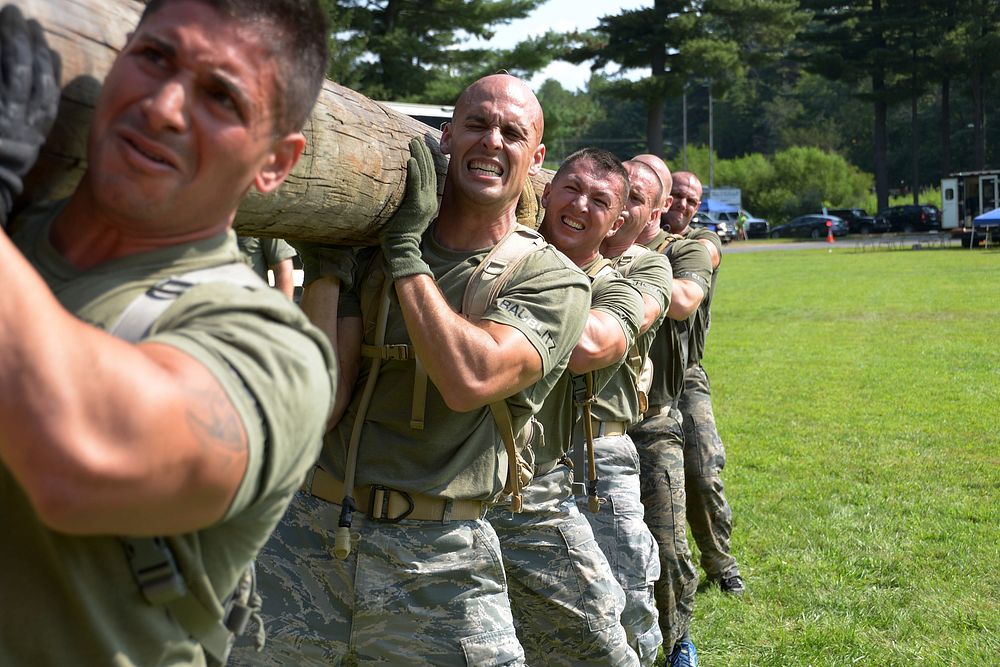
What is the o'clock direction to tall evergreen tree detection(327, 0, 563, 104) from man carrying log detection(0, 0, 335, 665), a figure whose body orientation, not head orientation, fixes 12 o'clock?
The tall evergreen tree is roughly at 5 o'clock from the man carrying log.

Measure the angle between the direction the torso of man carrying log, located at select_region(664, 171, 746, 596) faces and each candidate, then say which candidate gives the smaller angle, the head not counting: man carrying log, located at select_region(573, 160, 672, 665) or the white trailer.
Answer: the man carrying log

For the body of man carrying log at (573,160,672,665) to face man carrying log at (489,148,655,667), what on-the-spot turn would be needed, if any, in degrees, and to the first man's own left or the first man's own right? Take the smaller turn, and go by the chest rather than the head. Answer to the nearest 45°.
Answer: approximately 45° to the first man's own left

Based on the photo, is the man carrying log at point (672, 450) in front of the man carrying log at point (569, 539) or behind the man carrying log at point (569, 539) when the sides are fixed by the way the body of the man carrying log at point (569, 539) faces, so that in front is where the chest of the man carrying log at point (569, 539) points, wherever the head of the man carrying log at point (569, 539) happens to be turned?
behind

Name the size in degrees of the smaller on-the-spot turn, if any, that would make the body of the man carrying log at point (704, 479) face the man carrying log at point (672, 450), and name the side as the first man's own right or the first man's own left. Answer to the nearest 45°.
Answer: approximately 45° to the first man's own left

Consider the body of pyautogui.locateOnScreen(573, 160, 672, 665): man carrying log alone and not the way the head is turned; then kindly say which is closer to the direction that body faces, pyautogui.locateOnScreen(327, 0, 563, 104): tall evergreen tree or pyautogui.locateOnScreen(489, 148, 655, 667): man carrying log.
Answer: the man carrying log

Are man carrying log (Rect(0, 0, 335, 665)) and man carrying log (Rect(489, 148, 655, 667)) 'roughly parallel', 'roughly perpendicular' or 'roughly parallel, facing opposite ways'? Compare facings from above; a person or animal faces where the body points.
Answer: roughly parallel

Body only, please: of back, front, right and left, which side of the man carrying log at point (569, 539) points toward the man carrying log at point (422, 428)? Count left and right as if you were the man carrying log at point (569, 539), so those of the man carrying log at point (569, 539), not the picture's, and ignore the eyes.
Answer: front

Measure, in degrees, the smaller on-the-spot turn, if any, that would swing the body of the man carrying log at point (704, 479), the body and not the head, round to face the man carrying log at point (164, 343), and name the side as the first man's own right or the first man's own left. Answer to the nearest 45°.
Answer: approximately 45° to the first man's own left

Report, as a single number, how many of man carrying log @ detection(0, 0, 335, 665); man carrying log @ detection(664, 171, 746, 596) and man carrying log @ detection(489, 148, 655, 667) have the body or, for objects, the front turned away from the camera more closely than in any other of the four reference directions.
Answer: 0

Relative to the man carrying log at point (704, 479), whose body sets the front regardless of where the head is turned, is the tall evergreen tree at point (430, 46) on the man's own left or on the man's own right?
on the man's own right

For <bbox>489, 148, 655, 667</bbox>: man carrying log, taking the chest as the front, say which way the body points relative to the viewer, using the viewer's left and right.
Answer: facing the viewer and to the left of the viewer

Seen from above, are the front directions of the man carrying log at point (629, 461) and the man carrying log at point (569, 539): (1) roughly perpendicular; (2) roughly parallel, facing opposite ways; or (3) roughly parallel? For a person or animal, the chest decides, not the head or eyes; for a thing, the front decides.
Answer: roughly parallel

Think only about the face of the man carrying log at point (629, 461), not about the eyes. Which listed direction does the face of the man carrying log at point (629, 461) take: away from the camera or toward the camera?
toward the camera

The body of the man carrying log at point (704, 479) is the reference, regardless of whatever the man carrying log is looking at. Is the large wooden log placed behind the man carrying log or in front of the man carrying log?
in front

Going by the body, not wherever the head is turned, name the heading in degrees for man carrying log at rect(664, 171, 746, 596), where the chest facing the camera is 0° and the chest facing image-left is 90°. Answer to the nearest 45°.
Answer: approximately 45°

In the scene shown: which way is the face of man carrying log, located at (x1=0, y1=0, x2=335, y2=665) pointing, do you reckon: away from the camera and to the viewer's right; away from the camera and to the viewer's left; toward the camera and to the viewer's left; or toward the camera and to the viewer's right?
toward the camera and to the viewer's left

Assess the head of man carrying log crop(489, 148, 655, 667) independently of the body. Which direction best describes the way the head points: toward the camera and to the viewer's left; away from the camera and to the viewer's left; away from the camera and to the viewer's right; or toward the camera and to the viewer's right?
toward the camera and to the viewer's left
